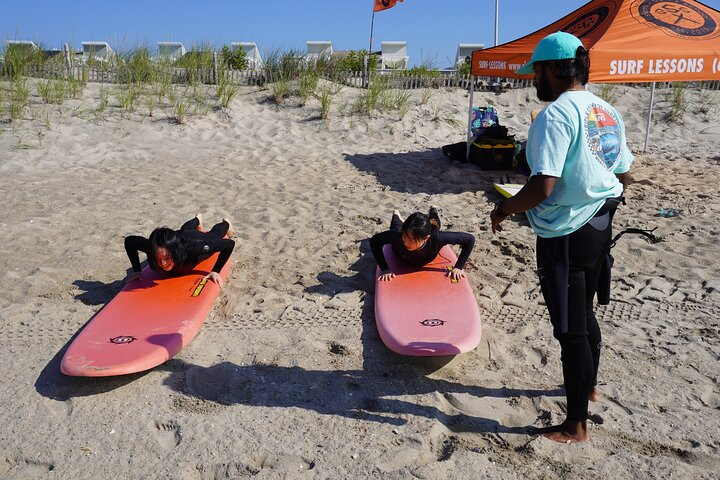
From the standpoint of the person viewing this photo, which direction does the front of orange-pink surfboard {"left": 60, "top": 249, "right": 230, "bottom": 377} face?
facing the viewer and to the left of the viewer

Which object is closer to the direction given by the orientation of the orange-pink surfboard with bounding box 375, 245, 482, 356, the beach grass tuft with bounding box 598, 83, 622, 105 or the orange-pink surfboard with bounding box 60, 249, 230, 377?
the orange-pink surfboard

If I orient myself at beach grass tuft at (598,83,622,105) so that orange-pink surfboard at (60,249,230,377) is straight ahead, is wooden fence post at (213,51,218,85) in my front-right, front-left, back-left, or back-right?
front-right

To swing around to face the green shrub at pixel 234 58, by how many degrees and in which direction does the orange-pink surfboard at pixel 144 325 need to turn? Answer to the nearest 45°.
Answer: approximately 135° to its right

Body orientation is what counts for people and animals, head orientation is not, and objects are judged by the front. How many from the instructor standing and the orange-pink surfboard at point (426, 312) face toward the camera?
1

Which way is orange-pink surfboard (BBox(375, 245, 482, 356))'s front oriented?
toward the camera

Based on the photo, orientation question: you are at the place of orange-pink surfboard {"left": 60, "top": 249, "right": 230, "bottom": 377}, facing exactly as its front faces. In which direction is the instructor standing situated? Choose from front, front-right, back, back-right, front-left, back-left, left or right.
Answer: left

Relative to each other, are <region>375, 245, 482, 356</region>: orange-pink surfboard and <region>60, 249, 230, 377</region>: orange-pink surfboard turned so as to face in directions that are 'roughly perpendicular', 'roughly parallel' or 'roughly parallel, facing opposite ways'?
roughly parallel

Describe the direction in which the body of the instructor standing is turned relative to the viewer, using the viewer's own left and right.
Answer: facing away from the viewer and to the left of the viewer

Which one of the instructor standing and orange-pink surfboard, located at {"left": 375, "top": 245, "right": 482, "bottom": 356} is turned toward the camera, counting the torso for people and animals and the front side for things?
the orange-pink surfboard

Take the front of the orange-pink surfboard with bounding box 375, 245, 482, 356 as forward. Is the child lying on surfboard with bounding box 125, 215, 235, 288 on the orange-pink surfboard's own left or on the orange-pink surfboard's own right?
on the orange-pink surfboard's own right

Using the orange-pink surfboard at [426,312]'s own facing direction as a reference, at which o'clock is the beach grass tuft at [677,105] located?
The beach grass tuft is roughly at 7 o'clock from the orange-pink surfboard.

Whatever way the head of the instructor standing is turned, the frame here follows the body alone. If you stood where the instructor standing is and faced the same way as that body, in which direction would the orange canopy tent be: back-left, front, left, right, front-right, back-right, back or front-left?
front-right

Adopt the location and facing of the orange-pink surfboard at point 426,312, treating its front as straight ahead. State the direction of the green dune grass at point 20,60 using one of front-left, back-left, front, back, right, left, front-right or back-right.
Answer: back-right

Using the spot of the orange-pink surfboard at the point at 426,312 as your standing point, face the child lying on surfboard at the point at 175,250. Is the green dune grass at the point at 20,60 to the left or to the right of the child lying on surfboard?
right

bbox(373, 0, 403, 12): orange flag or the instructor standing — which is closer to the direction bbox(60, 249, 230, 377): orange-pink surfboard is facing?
the instructor standing

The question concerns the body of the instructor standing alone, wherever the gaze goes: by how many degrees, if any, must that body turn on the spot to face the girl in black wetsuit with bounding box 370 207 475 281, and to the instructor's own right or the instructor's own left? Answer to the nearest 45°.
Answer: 0° — they already face them

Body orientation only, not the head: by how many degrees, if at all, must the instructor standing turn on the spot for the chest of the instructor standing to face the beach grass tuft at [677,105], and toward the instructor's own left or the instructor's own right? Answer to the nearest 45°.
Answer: approximately 45° to the instructor's own right
